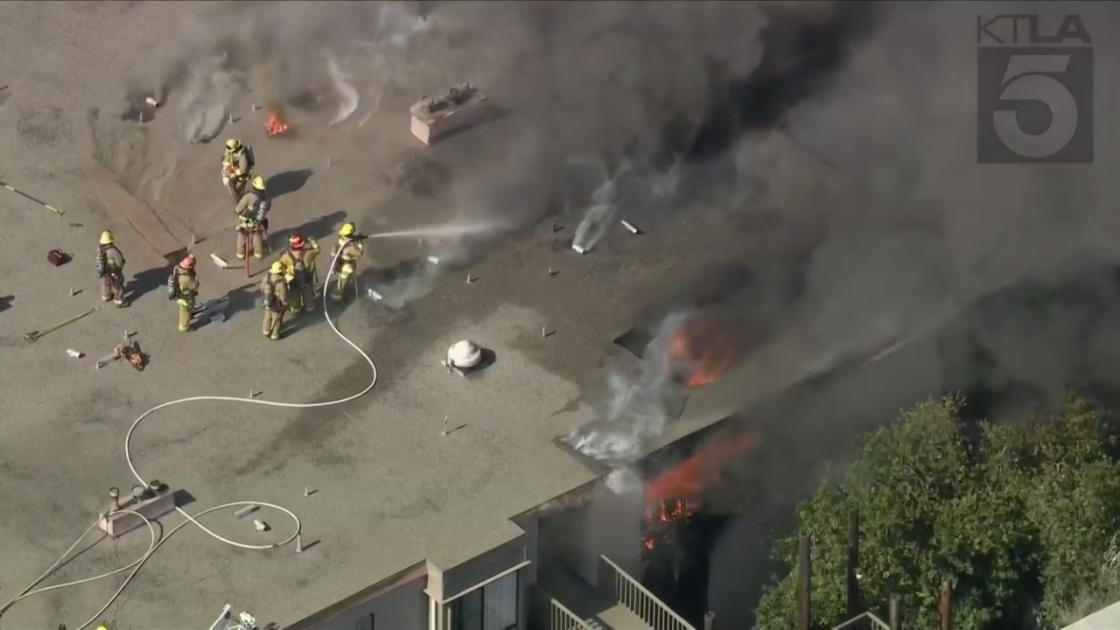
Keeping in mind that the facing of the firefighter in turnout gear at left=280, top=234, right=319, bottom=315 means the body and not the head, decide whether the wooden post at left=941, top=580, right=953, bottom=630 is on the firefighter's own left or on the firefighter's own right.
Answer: on the firefighter's own right

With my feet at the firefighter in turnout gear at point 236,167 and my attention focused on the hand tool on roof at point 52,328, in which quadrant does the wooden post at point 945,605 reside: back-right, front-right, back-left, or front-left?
back-left

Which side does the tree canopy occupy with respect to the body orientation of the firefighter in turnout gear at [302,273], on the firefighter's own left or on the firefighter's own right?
on the firefighter's own right

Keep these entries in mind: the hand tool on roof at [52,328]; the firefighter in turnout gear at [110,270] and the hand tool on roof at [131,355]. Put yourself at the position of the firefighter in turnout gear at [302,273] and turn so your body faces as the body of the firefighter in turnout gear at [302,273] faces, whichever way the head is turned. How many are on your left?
3

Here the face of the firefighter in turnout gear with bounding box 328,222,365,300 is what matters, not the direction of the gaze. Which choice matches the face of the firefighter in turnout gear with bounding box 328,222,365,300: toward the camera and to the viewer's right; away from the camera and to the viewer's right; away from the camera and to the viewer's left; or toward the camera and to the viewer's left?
away from the camera and to the viewer's right

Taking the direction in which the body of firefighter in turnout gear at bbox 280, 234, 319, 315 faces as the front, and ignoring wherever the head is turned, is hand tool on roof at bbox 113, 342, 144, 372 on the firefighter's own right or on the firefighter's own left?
on the firefighter's own left

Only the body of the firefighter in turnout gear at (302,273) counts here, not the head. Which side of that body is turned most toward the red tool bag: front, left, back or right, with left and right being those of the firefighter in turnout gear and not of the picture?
left

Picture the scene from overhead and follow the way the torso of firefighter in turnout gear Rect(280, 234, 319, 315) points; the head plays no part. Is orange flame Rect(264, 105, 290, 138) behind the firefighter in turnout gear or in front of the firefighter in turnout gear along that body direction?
in front

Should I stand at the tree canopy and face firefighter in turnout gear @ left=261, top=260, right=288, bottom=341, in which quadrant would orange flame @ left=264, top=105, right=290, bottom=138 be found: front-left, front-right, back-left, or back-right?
front-right

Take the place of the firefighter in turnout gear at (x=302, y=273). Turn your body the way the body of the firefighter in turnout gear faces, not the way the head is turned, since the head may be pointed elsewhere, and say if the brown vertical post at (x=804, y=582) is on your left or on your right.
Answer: on your right

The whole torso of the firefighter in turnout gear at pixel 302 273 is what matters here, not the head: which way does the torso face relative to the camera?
away from the camera
